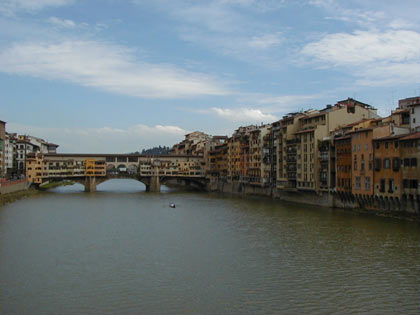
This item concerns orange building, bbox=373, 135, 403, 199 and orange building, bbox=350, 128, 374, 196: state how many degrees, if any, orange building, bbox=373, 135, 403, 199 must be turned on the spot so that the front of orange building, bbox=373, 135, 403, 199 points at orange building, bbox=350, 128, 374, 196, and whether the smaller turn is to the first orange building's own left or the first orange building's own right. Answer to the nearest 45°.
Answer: approximately 90° to the first orange building's own right

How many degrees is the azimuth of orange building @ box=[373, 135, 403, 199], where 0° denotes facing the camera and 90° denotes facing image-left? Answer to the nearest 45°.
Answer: approximately 45°

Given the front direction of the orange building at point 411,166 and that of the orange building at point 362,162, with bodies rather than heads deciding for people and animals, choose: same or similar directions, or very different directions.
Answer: same or similar directions

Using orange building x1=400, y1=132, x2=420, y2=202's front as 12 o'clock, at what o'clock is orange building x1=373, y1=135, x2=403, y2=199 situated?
orange building x1=373, y1=135, x2=403, y2=199 is roughly at 3 o'clock from orange building x1=400, y1=132, x2=420, y2=202.

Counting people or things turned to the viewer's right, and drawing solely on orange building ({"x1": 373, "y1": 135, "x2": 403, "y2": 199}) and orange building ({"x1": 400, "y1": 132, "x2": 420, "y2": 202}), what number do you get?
0

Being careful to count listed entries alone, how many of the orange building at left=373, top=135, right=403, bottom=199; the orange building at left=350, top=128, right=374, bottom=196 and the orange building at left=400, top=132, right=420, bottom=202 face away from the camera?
0

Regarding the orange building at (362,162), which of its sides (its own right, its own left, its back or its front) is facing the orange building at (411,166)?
left

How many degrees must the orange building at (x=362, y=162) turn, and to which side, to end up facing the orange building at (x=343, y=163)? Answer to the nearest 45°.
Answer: approximately 90° to its right

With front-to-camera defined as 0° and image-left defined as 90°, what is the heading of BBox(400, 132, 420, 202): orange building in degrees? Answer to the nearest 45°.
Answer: approximately 45°

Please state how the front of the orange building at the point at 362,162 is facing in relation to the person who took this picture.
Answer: facing the viewer and to the left of the viewer

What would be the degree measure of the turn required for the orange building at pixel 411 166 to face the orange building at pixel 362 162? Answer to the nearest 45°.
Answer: approximately 90° to its right

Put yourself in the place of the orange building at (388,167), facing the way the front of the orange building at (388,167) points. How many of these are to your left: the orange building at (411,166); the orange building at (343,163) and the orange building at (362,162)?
1

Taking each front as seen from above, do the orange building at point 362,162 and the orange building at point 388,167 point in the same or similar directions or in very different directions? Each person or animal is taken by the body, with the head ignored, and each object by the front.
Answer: same or similar directions
